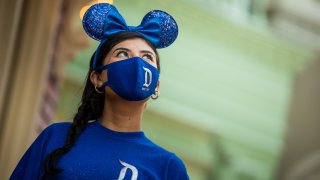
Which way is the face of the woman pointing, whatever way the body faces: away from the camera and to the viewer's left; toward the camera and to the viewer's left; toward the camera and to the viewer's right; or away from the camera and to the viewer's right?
toward the camera and to the viewer's right

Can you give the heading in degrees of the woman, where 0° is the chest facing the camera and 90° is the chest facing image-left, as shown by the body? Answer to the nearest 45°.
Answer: approximately 315°
